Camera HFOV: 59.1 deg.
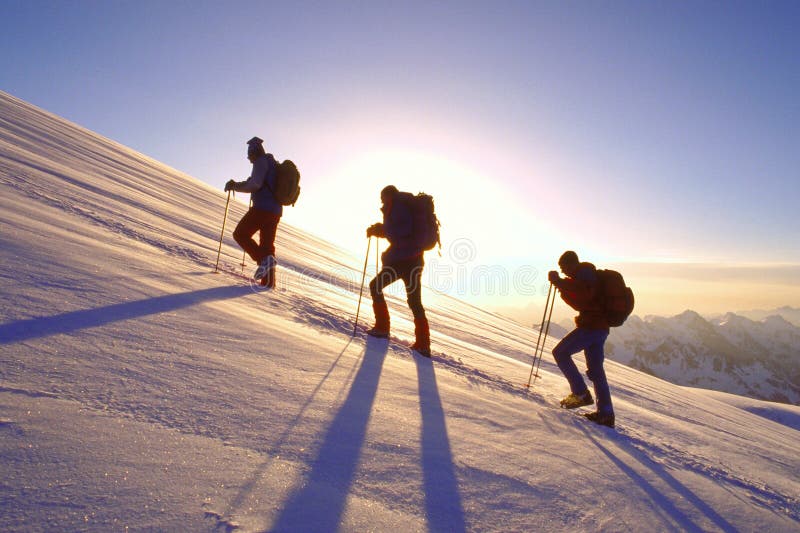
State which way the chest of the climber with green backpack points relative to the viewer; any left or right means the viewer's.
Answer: facing to the left of the viewer

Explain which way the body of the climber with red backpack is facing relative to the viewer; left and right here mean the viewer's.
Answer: facing to the left of the viewer

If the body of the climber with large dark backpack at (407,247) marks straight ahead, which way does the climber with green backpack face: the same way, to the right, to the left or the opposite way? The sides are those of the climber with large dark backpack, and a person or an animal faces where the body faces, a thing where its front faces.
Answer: the same way

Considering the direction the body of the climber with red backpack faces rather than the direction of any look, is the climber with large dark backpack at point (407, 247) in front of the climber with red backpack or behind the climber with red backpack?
in front

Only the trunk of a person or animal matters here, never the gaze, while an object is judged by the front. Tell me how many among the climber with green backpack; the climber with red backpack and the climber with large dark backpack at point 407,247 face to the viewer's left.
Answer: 3

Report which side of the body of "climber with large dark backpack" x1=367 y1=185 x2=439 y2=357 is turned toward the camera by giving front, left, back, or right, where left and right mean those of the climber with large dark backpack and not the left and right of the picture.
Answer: left

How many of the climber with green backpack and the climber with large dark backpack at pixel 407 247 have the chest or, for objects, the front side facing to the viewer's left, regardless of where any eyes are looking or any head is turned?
2

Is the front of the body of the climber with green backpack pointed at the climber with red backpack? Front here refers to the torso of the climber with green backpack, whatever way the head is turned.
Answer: no

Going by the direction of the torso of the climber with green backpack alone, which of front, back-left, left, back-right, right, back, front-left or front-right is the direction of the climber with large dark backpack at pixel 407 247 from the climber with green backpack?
back-left

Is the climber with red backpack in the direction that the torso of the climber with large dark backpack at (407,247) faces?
no
